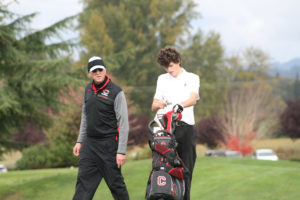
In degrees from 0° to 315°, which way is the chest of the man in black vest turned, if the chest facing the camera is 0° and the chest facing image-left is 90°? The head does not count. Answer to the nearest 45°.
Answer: approximately 45°

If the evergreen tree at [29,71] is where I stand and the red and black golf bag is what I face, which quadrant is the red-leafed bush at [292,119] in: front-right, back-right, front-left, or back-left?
back-left

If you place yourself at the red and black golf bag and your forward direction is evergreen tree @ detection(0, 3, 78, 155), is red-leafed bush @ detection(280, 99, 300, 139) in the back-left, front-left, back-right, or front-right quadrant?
front-right

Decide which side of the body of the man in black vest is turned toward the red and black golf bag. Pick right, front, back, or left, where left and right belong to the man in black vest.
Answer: left

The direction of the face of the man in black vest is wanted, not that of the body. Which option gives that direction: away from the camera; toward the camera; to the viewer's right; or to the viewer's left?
toward the camera

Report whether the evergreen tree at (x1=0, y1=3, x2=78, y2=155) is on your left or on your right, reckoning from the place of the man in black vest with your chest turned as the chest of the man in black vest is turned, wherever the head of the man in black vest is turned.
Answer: on your right

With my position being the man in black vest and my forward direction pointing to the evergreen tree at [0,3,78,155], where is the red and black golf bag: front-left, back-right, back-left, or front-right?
back-right
